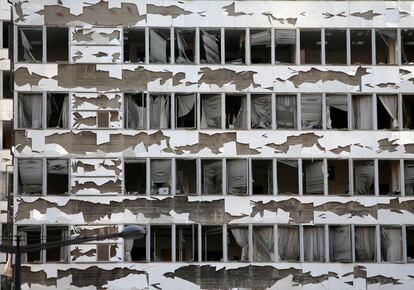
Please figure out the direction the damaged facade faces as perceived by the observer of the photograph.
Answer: facing the viewer
